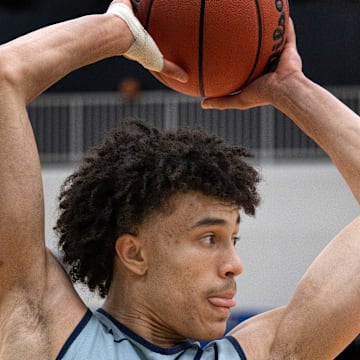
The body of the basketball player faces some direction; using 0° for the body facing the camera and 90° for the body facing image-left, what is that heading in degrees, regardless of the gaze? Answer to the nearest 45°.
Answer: approximately 315°
